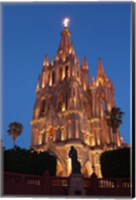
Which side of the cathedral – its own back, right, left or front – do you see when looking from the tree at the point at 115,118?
left

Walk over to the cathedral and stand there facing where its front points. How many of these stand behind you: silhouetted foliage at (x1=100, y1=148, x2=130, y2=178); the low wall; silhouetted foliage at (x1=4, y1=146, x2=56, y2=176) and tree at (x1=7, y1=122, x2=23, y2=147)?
0

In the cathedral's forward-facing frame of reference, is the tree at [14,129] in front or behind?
in front

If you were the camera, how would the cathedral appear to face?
facing the viewer and to the left of the viewer

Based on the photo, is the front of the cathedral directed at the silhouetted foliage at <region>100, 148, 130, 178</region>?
no

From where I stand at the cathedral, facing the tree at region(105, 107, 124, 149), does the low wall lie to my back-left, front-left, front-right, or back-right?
front-right

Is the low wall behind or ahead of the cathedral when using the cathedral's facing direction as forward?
ahead
